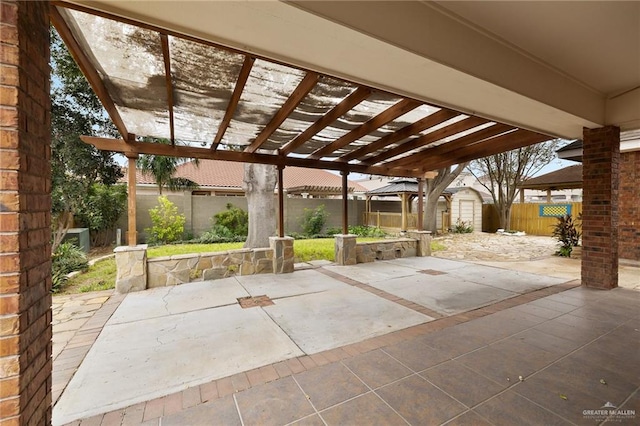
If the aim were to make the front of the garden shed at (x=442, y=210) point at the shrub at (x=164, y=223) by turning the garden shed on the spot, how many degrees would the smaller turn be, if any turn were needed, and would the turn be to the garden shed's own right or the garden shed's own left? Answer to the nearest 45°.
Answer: approximately 45° to the garden shed's own right

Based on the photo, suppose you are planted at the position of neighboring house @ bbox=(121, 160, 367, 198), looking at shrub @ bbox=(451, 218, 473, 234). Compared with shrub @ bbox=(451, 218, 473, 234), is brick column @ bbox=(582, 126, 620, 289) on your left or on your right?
right
